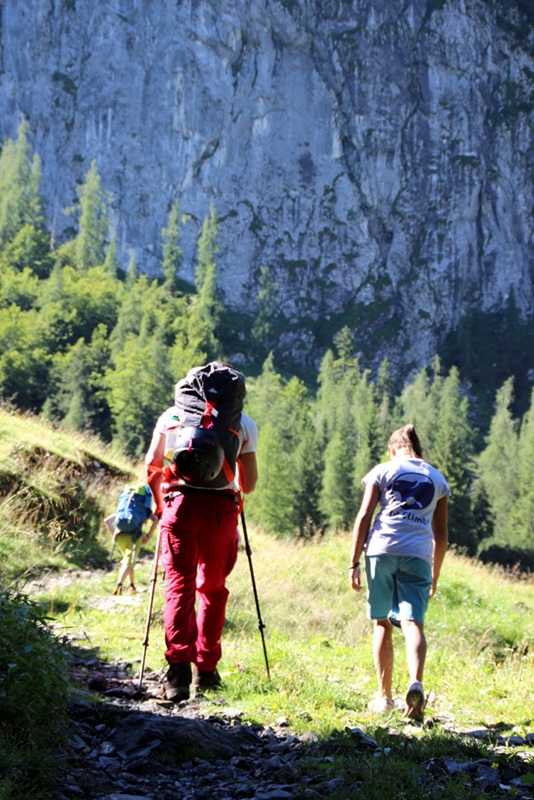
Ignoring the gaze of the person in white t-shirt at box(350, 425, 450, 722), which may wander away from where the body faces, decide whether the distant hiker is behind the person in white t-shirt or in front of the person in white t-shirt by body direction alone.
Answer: in front

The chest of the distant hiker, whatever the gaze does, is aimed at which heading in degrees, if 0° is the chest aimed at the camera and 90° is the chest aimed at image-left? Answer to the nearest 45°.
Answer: approximately 180°

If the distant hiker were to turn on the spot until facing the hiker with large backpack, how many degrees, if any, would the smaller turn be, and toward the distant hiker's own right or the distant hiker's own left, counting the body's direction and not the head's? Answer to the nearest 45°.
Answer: approximately 180°

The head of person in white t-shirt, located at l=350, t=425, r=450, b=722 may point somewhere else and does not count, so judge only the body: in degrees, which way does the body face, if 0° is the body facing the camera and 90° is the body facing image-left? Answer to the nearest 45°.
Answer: approximately 180°

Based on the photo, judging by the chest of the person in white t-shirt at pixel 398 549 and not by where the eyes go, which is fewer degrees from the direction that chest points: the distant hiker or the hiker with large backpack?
the distant hiker

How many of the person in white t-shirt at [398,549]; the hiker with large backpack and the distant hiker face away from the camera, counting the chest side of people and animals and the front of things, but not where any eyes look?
3

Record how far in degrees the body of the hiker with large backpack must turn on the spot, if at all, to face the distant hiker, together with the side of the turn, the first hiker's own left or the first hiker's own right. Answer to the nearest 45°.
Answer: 0° — they already face them

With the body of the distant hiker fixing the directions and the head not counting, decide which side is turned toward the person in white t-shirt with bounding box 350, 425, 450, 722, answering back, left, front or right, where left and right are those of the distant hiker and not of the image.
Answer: back

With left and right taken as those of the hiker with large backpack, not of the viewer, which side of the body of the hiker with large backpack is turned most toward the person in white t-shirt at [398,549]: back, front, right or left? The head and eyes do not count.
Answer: right

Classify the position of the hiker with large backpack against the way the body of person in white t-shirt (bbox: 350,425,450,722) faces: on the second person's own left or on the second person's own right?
on the second person's own left

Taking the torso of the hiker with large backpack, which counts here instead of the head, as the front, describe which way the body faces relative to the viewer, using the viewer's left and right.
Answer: facing away from the viewer

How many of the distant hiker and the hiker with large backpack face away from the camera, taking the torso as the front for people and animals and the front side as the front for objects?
2
